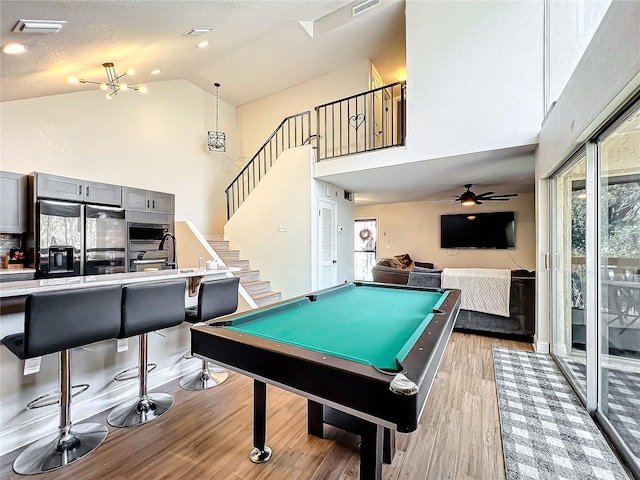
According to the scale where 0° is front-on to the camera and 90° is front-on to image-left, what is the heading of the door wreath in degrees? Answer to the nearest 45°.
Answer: approximately 0°

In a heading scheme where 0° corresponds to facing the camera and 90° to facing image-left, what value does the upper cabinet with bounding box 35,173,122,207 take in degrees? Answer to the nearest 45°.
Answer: approximately 315°

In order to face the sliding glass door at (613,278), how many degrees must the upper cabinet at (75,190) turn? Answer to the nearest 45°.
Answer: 0° — it already faces it

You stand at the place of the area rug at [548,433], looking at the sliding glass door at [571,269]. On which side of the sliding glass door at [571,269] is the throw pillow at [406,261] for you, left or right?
left

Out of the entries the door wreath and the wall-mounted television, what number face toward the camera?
2

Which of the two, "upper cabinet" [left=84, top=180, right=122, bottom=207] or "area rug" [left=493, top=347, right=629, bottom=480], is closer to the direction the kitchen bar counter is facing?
the area rug

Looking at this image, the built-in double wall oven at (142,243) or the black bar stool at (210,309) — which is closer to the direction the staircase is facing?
the black bar stool

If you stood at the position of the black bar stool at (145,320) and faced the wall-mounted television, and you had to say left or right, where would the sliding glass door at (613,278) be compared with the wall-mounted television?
right

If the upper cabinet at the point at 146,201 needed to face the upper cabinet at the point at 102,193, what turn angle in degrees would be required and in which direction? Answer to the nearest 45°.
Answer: approximately 90° to its right
